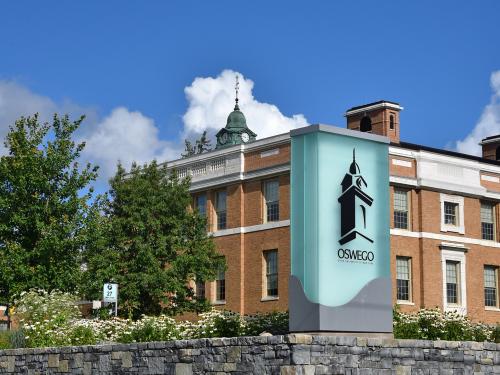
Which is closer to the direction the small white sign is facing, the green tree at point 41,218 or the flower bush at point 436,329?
the flower bush

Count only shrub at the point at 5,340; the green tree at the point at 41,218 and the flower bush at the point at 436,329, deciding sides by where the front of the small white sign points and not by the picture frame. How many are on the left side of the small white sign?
1

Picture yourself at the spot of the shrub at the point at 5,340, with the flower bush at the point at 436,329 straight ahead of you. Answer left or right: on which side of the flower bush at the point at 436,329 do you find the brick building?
left

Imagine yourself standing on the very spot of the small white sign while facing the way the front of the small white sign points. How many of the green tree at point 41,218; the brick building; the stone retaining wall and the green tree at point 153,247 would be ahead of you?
1

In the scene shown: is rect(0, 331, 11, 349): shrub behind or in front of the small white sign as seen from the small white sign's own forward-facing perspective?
in front

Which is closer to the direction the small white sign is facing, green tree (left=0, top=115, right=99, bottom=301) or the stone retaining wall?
the stone retaining wall

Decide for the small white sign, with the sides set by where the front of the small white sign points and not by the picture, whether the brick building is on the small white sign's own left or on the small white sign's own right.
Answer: on the small white sign's own left

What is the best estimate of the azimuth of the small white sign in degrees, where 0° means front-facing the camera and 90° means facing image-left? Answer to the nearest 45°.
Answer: approximately 0°

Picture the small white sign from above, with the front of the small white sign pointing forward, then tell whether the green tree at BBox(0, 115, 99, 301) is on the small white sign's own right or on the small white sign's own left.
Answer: on the small white sign's own right

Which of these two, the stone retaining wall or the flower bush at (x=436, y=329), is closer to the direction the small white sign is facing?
the stone retaining wall

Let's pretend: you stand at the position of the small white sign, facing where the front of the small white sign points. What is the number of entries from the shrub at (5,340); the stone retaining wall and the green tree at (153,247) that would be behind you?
1

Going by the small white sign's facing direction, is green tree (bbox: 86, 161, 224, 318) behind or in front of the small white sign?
behind

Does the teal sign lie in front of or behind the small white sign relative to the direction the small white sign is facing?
in front

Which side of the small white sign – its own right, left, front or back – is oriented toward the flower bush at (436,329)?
left
